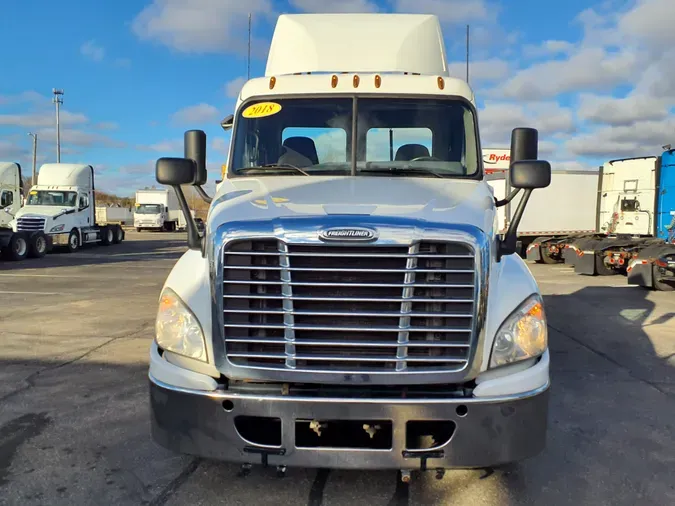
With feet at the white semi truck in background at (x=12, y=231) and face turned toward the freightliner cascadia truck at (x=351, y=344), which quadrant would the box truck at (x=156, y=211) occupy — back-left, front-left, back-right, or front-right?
back-left

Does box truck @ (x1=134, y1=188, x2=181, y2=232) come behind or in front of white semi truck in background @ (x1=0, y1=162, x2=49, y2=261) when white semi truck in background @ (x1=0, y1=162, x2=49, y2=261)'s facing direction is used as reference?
behind

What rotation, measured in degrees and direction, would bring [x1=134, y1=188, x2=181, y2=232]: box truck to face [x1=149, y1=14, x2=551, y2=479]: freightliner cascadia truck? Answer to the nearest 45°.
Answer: approximately 45° to its left

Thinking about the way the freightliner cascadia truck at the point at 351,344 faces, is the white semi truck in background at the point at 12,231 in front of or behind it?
behind

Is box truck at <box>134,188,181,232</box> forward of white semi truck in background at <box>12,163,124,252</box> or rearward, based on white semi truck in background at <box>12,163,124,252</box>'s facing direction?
rearward

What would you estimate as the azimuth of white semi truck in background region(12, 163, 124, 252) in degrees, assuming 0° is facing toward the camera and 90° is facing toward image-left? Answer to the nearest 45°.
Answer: approximately 45°

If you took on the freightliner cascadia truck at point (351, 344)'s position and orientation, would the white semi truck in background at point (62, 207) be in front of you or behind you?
behind

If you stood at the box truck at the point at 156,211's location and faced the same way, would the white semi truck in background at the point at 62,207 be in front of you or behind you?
in front

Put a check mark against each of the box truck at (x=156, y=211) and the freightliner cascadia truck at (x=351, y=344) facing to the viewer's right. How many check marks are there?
0

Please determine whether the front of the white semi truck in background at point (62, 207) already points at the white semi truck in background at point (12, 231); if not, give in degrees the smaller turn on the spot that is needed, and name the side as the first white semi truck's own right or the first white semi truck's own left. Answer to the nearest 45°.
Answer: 0° — it already faces it

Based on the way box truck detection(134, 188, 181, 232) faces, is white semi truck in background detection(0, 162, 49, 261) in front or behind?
in front
